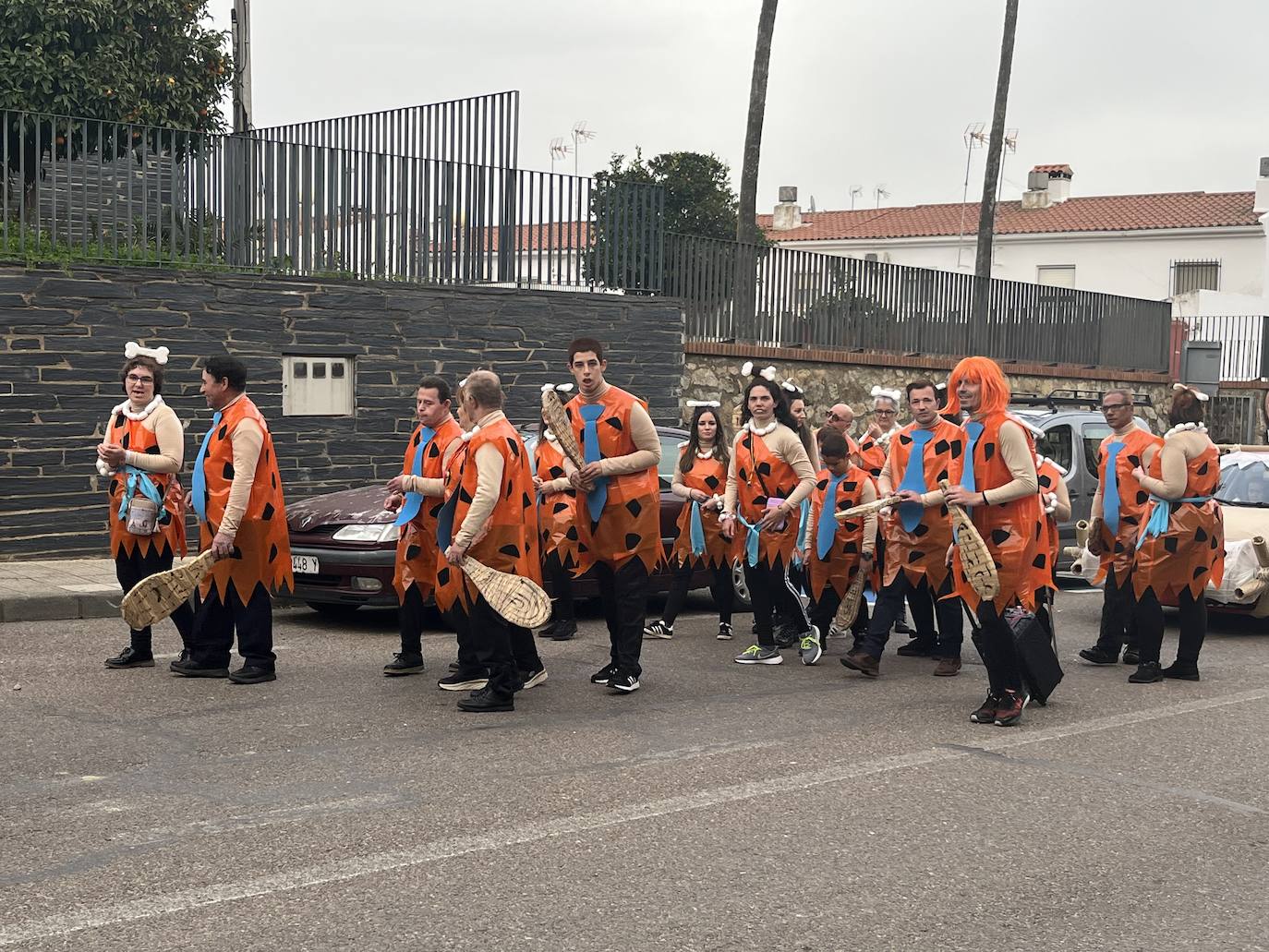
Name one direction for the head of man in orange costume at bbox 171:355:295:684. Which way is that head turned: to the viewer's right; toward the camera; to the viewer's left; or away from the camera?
to the viewer's left

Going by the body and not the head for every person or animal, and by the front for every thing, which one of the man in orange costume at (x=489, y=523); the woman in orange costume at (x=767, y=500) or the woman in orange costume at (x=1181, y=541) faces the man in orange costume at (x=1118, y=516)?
the woman in orange costume at (x=1181, y=541)

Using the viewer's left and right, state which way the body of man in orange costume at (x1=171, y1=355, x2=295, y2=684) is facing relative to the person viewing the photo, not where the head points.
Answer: facing to the left of the viewer

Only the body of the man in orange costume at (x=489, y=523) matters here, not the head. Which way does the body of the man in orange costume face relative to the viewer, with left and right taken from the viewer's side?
facing to the left of the viewer

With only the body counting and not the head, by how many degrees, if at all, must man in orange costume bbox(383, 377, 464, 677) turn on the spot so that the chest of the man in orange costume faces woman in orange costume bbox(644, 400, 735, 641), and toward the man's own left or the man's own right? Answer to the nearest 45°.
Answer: approximately 180°

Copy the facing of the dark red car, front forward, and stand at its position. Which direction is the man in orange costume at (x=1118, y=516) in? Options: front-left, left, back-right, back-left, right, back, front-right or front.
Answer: back-left

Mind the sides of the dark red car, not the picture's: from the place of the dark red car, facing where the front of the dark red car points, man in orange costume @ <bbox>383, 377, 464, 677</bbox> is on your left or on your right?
on your left
